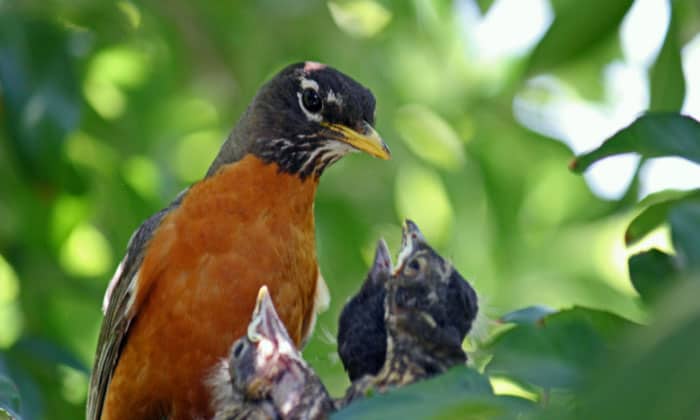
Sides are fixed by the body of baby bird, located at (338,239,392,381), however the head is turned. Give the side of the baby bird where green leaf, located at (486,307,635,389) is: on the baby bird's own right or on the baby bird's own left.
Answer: on the baby bird's own right

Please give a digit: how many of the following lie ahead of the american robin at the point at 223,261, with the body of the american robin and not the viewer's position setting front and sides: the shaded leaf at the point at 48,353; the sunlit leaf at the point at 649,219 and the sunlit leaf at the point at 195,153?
1

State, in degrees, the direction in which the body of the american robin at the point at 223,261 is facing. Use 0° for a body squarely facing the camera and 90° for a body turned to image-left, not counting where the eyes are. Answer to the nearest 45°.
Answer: approximately 315°

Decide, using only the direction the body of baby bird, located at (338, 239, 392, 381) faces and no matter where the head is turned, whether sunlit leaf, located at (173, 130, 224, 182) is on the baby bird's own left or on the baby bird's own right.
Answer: on the baby bird's own left

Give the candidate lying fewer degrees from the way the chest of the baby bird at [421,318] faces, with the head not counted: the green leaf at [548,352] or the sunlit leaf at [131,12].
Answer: the sunlit leaf

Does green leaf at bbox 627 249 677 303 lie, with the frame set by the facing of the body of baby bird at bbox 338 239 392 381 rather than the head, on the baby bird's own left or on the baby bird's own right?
on the baby bird's own right

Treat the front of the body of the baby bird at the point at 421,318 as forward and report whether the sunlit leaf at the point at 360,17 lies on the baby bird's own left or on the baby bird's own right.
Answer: on the baby bird's own right
